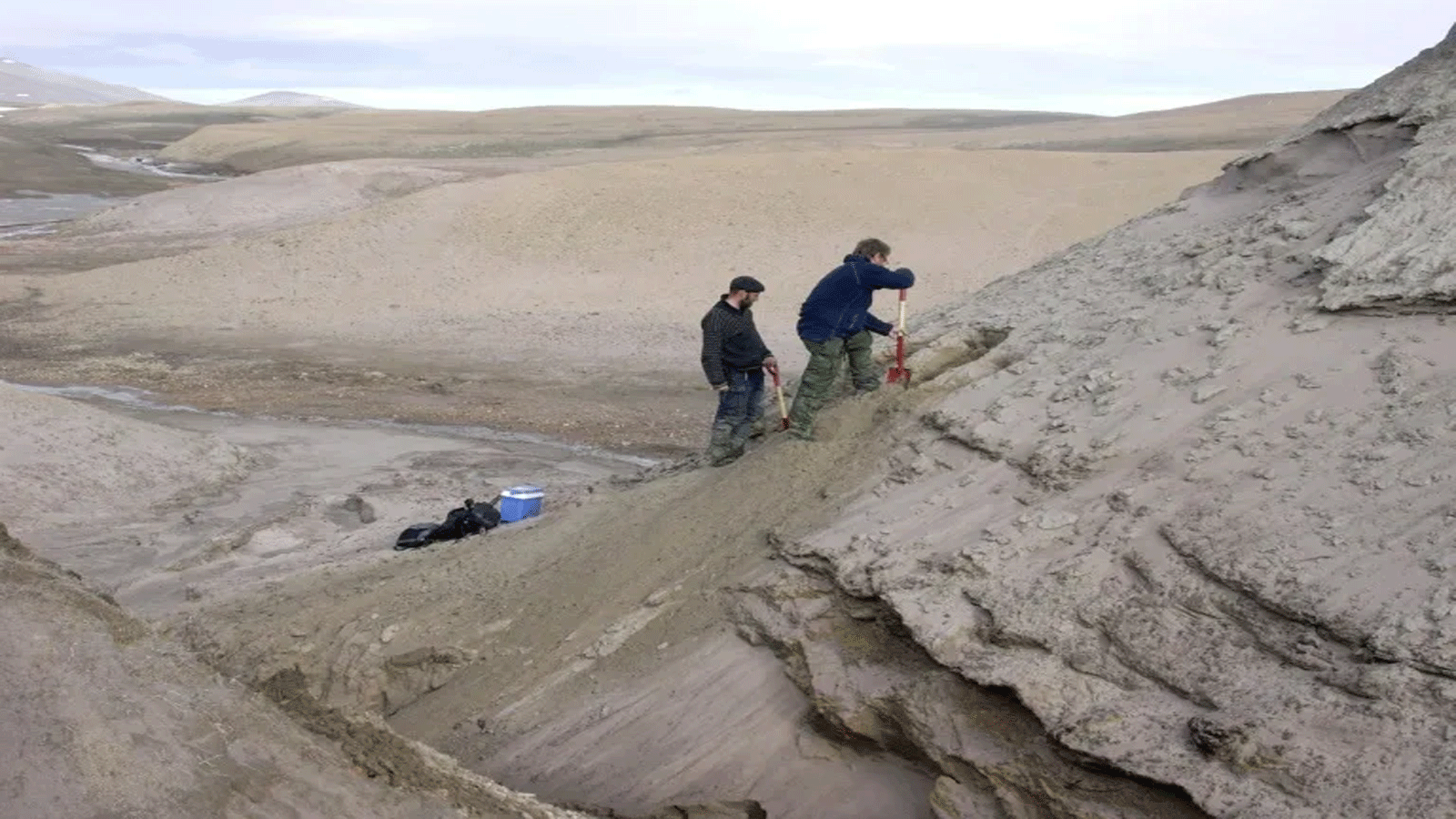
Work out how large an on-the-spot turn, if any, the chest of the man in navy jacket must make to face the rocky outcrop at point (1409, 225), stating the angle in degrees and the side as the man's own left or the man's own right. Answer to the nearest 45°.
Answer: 0° — they already face it

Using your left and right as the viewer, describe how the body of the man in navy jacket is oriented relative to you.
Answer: facing to the right of the viewer

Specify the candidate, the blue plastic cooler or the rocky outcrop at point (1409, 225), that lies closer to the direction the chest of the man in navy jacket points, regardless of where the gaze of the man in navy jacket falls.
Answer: the rocky outcrop

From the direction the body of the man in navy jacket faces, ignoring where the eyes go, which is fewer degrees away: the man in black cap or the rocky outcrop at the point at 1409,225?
the rocky outcrop

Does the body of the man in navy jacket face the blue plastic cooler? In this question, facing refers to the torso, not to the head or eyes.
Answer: no

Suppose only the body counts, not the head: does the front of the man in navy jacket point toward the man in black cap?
no

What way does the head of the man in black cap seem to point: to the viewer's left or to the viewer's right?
to the viewer's right
